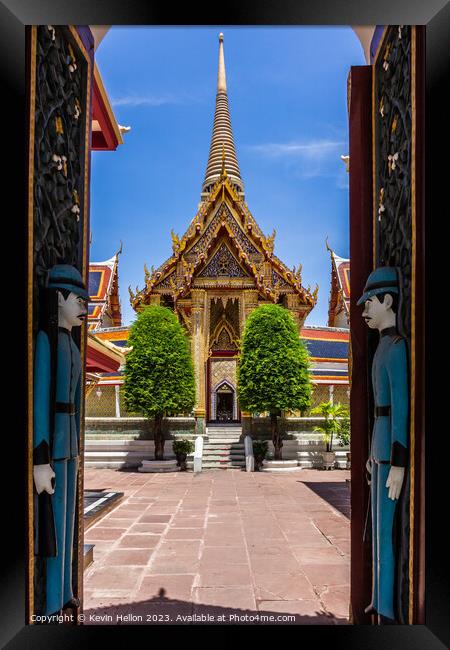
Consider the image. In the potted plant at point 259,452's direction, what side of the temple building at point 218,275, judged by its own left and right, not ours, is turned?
front

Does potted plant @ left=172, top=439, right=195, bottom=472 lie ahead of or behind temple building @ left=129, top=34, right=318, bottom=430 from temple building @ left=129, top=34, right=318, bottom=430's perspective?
ahead

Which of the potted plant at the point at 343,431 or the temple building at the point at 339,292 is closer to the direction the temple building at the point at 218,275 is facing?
the potted plant

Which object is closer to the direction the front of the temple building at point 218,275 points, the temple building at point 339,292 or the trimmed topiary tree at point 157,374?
the trimmed topiary tree

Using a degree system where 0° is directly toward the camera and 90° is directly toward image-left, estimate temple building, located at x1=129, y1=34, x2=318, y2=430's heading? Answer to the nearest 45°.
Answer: approximately 0°

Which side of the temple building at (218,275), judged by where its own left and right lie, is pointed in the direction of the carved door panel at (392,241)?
front

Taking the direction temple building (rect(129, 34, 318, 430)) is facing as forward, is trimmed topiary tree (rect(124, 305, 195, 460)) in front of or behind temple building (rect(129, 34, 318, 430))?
in front

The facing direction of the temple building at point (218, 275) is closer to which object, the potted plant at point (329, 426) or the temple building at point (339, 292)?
the potted plant
